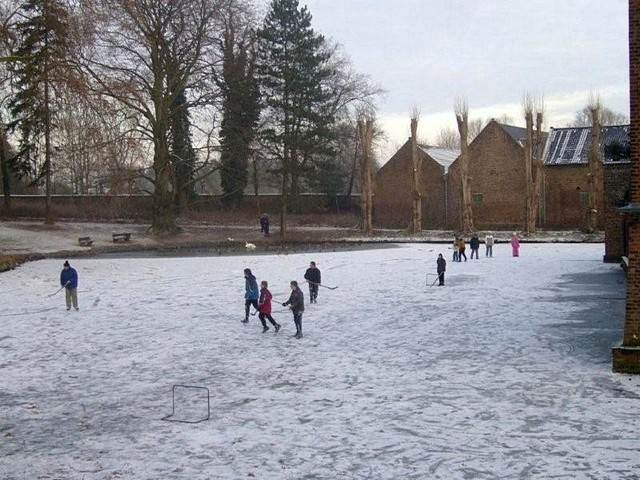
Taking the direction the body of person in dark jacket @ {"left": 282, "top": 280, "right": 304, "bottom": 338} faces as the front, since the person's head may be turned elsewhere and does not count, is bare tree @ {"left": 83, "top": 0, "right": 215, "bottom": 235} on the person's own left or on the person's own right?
on the person's own right
